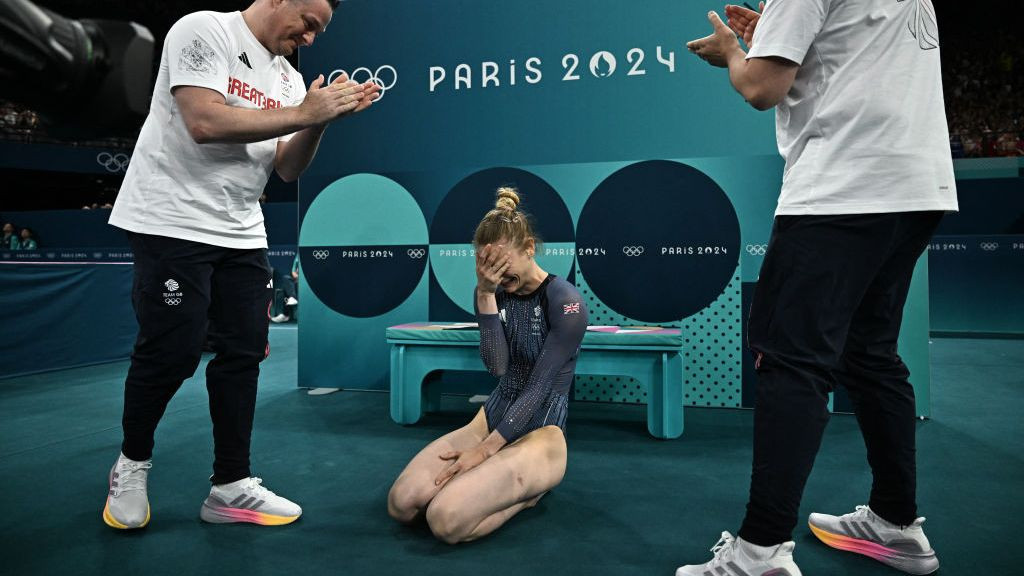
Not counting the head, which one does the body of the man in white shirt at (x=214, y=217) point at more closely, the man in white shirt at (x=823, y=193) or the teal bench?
the man in white shirt

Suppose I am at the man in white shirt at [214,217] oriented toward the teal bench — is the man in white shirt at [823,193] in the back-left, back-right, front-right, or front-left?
front-right

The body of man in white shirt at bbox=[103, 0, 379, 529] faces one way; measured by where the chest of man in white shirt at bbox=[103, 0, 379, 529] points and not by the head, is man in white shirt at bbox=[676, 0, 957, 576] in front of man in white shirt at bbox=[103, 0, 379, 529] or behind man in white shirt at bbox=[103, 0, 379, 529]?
in front

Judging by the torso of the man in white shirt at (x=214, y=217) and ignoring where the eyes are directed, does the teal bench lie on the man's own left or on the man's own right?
on the man's own left

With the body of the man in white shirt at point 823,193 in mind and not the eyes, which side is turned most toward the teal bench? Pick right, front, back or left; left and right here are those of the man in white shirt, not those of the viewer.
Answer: front

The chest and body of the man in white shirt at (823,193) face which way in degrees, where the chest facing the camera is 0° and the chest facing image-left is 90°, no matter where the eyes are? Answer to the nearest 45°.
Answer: approximately 135°

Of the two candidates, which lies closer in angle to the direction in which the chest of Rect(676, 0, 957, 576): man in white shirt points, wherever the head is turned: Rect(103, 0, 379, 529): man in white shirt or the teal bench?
the teal bench

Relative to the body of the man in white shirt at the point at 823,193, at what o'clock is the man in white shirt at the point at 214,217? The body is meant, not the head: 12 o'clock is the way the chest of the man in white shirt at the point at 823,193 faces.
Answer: the man in white shirt at the point at 214,217 is roughly at 10 o'clock from the man in white shirt at the point at 823,193.

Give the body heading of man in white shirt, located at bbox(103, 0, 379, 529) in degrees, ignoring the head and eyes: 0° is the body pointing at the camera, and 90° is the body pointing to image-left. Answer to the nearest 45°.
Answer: approximately 315°

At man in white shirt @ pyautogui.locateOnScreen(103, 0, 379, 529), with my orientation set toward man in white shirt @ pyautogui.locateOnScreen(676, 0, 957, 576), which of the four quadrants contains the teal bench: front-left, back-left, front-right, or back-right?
front-left

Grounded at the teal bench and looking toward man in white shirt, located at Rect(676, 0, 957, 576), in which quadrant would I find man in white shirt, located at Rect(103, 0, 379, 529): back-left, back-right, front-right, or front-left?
front-right
